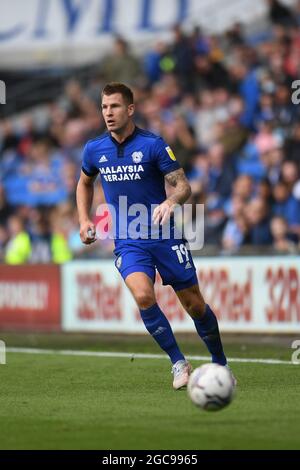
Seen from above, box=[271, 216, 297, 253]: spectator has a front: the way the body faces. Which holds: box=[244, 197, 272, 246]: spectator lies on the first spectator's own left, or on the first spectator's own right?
on the first spectator's own right

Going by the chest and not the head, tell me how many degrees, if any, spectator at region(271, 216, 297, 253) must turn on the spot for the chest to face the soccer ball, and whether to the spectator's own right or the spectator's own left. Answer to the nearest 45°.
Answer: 0° — they already face it

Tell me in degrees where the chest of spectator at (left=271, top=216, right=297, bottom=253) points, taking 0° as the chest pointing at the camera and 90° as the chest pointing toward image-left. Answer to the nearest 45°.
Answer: approximately 0°

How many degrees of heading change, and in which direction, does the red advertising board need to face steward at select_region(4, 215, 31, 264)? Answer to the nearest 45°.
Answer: approximately 180°

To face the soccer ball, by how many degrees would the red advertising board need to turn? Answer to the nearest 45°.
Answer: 0° — it already faces it

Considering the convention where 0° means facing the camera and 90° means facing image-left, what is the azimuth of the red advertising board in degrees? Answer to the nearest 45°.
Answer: approximately 0°
